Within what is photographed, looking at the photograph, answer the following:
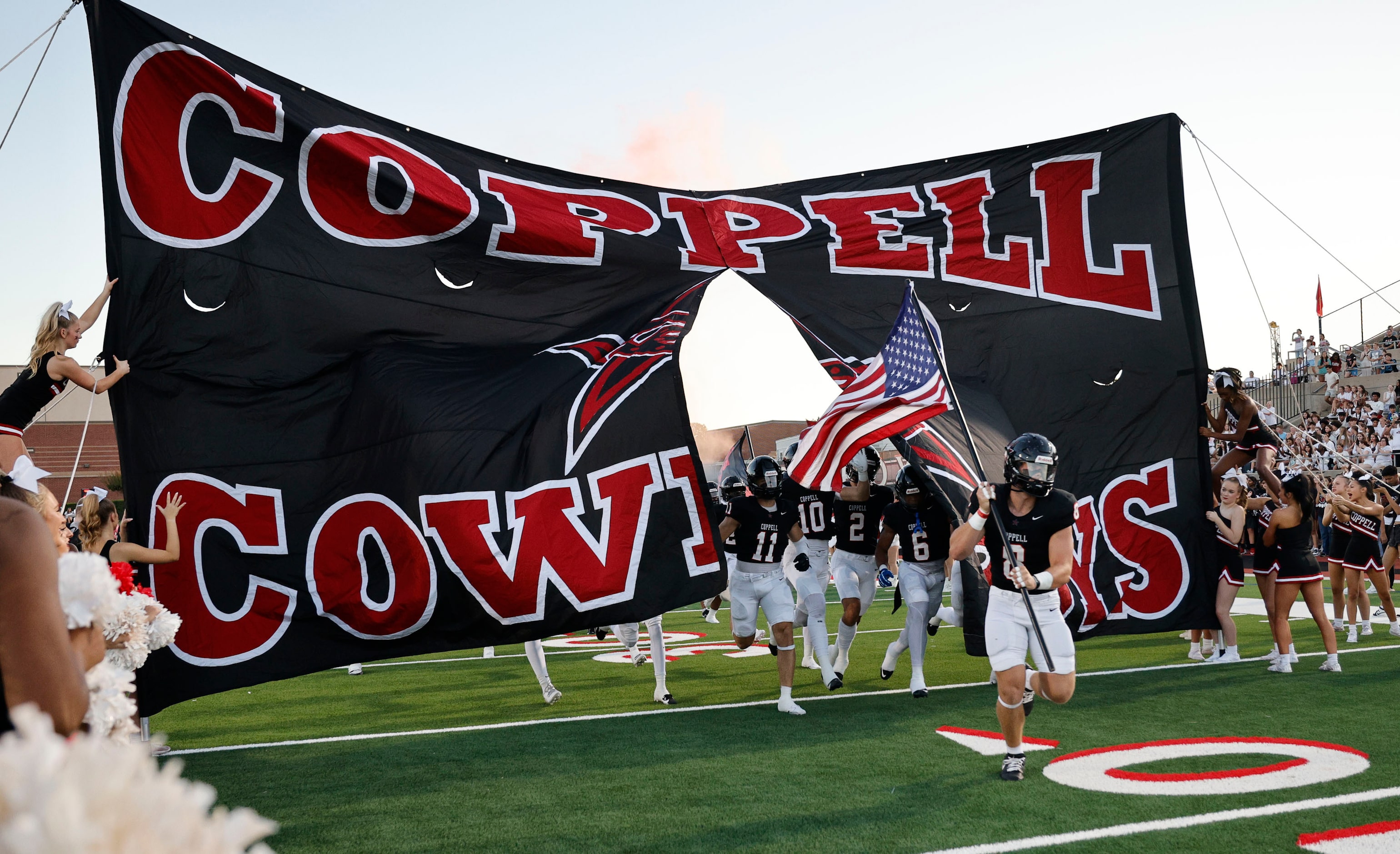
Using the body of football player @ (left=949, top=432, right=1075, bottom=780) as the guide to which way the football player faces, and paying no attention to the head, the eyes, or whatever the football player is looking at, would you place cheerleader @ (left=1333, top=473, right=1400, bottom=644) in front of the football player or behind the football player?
behind

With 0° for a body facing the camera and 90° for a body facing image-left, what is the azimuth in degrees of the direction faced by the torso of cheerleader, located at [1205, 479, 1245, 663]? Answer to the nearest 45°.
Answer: approximately 45°

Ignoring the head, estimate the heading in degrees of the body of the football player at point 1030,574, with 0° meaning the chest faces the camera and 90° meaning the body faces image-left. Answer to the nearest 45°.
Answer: approximately 0°

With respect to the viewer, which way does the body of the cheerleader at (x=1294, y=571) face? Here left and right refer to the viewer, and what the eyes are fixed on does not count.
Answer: facing away from the viewer and to the left of the viewer

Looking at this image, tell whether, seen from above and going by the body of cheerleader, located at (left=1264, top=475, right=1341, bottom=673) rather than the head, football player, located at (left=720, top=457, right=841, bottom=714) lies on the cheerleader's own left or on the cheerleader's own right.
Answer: on the cheerleader's own left

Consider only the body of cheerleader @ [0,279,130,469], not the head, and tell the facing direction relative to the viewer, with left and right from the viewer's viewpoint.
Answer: facing to the right of the viewer

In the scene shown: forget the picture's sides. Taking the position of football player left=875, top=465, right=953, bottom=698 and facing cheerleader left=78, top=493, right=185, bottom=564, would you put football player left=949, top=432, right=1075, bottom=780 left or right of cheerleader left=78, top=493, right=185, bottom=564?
left

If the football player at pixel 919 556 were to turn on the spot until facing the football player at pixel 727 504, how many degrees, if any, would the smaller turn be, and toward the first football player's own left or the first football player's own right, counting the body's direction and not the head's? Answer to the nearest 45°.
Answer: approximately 135° to the first football player's own right

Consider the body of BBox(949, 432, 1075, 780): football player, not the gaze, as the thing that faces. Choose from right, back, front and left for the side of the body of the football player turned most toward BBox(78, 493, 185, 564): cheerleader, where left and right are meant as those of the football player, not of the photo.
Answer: right

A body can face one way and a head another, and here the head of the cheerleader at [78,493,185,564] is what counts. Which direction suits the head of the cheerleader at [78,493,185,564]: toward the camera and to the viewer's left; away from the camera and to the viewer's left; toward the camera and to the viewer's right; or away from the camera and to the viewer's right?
away from the camera and to the viewer's right

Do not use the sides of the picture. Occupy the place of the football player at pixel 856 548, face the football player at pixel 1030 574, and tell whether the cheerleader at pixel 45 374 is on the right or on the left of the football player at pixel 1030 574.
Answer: right

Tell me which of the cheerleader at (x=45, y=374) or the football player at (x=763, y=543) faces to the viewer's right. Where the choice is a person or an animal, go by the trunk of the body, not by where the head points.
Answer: the cheerleader
